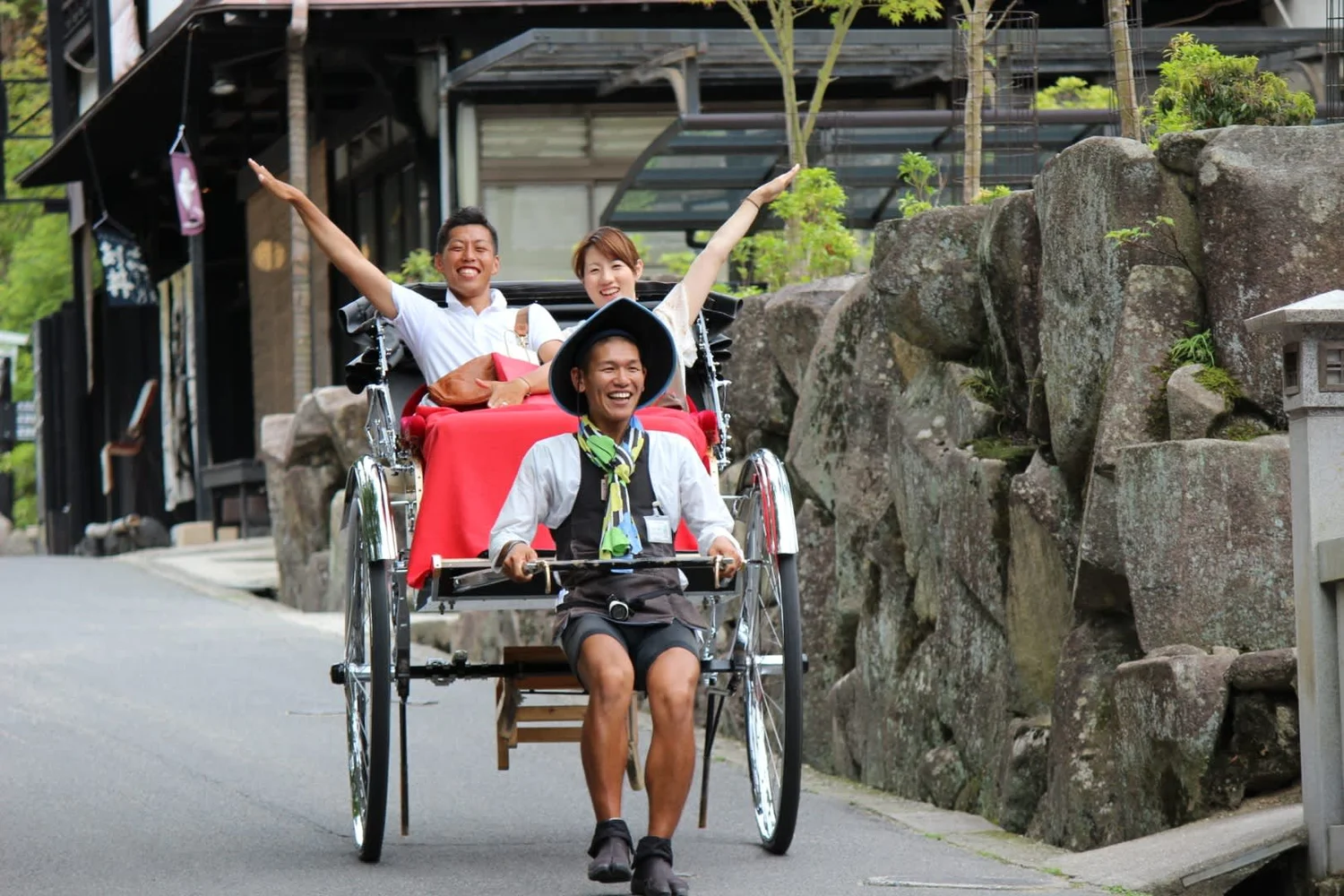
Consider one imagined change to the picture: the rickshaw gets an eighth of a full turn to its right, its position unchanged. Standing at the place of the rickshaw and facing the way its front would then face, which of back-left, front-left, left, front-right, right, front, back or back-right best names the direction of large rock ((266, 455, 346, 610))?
back-right

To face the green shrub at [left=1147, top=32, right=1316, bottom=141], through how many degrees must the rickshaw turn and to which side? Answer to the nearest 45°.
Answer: approximately 135° to its left

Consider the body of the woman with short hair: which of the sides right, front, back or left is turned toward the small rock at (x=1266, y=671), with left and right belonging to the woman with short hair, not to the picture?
left

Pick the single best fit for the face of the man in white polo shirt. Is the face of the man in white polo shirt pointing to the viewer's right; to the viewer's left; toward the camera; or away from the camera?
toward the camera

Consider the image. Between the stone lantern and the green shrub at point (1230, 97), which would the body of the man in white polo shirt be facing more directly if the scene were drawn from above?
the stone lantern

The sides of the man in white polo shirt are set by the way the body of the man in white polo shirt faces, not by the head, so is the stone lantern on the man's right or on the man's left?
on the man's left

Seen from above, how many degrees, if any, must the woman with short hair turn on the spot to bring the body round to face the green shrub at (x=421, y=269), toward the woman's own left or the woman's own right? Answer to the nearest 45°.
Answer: approximately 180°

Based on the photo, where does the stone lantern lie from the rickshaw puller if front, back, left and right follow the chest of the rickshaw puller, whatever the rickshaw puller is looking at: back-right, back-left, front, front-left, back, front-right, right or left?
left

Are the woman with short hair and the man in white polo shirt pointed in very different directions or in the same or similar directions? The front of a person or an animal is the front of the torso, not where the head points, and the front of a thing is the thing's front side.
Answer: same or similar directions

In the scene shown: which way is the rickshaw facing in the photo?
toward the camera

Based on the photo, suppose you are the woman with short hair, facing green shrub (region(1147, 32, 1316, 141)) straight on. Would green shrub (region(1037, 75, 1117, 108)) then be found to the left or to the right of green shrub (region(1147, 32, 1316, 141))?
left

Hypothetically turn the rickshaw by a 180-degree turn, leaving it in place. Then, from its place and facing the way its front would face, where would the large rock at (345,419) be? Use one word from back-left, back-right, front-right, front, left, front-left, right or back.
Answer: front

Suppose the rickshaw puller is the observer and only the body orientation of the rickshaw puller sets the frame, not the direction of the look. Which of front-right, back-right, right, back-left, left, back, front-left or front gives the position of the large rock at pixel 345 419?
back

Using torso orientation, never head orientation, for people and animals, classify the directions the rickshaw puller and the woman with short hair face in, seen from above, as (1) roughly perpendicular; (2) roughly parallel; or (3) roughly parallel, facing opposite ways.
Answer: roughly parallel

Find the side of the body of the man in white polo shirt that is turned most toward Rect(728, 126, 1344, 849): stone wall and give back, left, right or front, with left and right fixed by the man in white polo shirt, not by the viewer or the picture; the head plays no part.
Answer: left

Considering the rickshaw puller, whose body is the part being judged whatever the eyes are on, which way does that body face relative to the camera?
toward the camera

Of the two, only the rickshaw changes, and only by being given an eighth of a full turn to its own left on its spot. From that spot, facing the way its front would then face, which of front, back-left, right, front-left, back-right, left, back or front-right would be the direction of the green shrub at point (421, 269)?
back-left

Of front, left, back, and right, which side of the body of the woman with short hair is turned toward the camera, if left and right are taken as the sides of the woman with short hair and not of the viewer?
front
